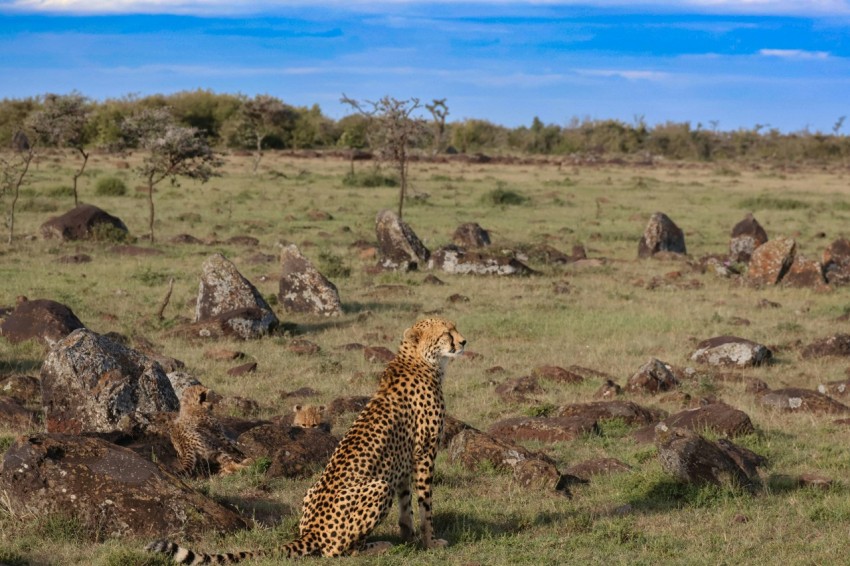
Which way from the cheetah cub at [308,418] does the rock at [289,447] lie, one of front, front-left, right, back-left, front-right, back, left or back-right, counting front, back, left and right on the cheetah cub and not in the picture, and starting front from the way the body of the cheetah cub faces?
front

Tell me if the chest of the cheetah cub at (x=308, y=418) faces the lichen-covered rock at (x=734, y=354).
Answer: no

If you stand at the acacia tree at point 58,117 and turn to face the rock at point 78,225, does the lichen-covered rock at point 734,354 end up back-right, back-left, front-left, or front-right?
front-left

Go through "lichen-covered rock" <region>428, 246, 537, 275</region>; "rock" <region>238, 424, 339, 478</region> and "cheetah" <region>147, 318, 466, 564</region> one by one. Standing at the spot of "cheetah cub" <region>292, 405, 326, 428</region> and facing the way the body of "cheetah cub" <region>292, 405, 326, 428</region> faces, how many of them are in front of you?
2

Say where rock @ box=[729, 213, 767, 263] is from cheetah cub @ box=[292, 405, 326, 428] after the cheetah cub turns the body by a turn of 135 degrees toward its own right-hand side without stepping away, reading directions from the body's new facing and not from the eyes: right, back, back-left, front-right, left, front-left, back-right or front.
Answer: right

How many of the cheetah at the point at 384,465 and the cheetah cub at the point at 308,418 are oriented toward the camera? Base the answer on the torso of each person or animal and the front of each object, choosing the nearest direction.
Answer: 1

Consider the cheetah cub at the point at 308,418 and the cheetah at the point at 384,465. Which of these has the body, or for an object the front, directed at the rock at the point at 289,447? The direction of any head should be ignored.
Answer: the cheetah cub

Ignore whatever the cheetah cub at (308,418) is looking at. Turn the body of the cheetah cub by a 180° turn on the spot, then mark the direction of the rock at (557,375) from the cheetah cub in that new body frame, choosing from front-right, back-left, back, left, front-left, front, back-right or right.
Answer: front-right

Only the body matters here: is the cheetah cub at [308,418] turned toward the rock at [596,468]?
no

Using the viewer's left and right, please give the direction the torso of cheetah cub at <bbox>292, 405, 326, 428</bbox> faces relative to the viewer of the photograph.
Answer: facing the viewer
